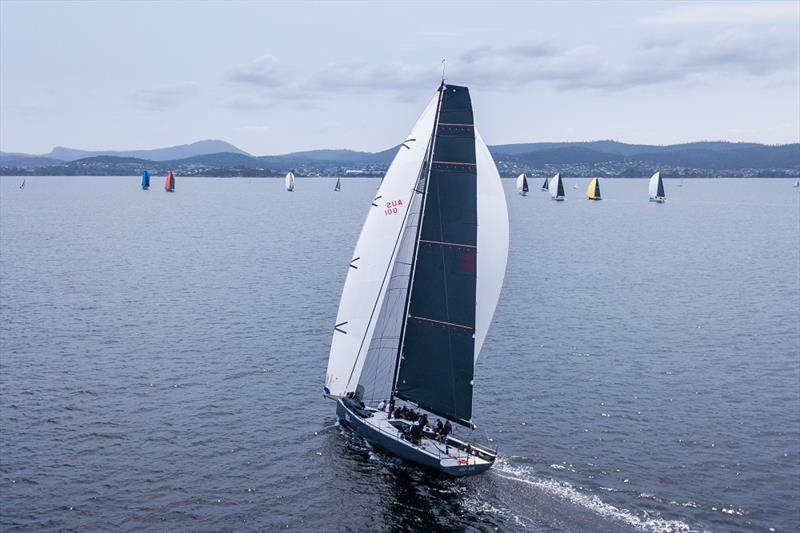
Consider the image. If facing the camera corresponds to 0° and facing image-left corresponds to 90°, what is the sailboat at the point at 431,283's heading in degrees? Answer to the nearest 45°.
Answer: approximately 135°
